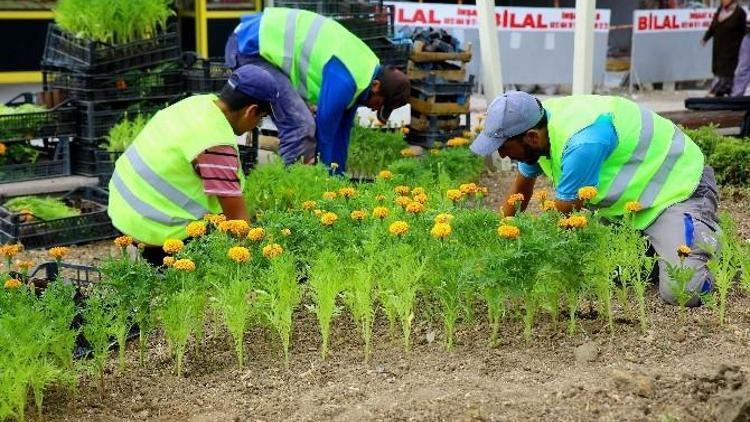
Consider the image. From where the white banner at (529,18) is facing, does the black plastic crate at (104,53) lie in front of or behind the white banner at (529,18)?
in front

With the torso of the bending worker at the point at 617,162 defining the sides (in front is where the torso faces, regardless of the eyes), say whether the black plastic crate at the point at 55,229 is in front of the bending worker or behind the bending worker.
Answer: in front

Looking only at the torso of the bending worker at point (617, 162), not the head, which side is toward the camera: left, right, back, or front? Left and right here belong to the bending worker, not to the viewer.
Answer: left

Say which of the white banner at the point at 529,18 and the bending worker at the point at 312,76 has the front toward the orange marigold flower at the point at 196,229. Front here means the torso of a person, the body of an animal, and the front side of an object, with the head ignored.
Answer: the white banner

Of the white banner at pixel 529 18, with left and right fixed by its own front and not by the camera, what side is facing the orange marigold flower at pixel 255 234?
front

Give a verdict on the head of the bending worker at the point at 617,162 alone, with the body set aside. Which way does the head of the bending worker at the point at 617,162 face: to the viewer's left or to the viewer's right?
to the viewer's left

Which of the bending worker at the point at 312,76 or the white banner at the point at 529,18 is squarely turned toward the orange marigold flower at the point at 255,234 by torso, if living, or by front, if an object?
the white banner

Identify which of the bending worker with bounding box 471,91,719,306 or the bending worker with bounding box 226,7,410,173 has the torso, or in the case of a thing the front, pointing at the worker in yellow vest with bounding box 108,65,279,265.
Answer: the bending worker with bounding box 471,91,719,306

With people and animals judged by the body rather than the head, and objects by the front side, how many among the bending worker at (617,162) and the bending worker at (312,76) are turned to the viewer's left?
1

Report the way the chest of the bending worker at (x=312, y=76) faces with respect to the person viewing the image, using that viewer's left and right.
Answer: facing to the right of the viewer

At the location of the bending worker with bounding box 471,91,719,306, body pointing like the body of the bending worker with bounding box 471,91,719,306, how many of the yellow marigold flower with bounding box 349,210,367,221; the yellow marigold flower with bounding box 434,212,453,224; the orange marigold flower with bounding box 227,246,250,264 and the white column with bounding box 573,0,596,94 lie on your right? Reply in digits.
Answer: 1

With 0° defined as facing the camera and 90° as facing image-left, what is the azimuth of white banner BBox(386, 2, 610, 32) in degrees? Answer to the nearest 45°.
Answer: approximately 0°

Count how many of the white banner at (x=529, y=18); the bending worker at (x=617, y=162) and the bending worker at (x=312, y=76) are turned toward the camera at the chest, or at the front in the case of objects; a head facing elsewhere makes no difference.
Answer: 1

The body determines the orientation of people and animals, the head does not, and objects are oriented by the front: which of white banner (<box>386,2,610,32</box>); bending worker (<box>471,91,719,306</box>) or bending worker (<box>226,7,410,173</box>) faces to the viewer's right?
bending worker (<box>226,7,410,173</box>)
